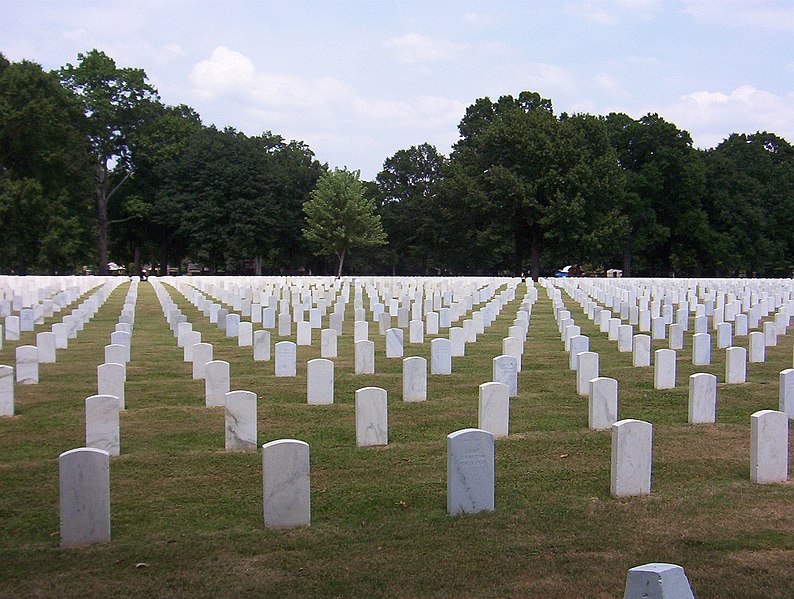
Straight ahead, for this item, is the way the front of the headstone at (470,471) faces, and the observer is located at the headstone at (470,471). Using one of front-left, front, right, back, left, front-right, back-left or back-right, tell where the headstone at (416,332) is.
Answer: back

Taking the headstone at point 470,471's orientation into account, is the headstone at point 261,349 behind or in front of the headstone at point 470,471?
behind

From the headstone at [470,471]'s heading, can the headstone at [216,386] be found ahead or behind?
behind

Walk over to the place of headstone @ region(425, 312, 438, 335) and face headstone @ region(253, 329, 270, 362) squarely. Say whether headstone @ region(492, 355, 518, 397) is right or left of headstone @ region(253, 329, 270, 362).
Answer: left

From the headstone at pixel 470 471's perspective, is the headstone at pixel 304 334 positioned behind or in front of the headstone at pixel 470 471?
behind

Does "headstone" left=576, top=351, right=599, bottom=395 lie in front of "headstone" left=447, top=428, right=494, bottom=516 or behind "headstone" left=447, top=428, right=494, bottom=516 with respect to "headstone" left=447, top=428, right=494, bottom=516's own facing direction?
behind

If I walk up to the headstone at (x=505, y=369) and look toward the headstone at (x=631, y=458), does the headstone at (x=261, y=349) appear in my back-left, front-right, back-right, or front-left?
back-right

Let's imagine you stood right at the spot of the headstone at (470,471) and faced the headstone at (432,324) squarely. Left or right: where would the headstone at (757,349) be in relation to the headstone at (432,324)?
right

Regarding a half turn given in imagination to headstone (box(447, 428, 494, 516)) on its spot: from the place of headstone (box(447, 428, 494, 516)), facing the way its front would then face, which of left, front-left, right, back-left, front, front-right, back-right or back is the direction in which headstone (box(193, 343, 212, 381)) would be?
front-left

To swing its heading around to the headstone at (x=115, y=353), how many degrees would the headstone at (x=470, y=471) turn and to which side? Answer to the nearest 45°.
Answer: approximately 135° to its right
